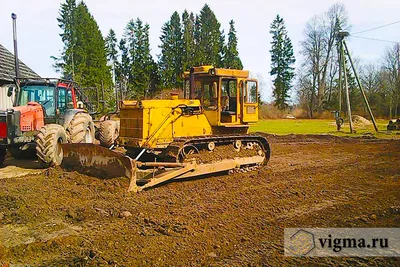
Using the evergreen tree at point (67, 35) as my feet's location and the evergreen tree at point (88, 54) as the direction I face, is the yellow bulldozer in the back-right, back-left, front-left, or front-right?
front-right

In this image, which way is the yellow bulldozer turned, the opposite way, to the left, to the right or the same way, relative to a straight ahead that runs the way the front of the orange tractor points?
the same way

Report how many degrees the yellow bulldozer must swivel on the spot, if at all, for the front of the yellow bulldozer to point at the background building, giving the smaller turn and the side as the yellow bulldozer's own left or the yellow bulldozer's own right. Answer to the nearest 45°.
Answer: approximately 90° to the yellow bulldozer's own right

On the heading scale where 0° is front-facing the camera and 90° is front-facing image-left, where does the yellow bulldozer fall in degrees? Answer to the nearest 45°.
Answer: approximately 45°

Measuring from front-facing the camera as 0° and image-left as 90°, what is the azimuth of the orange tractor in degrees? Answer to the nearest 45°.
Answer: approximately 45°

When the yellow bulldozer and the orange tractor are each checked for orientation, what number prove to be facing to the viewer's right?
0

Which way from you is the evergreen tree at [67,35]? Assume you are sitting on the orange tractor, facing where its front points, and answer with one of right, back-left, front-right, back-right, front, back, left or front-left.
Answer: back-right
